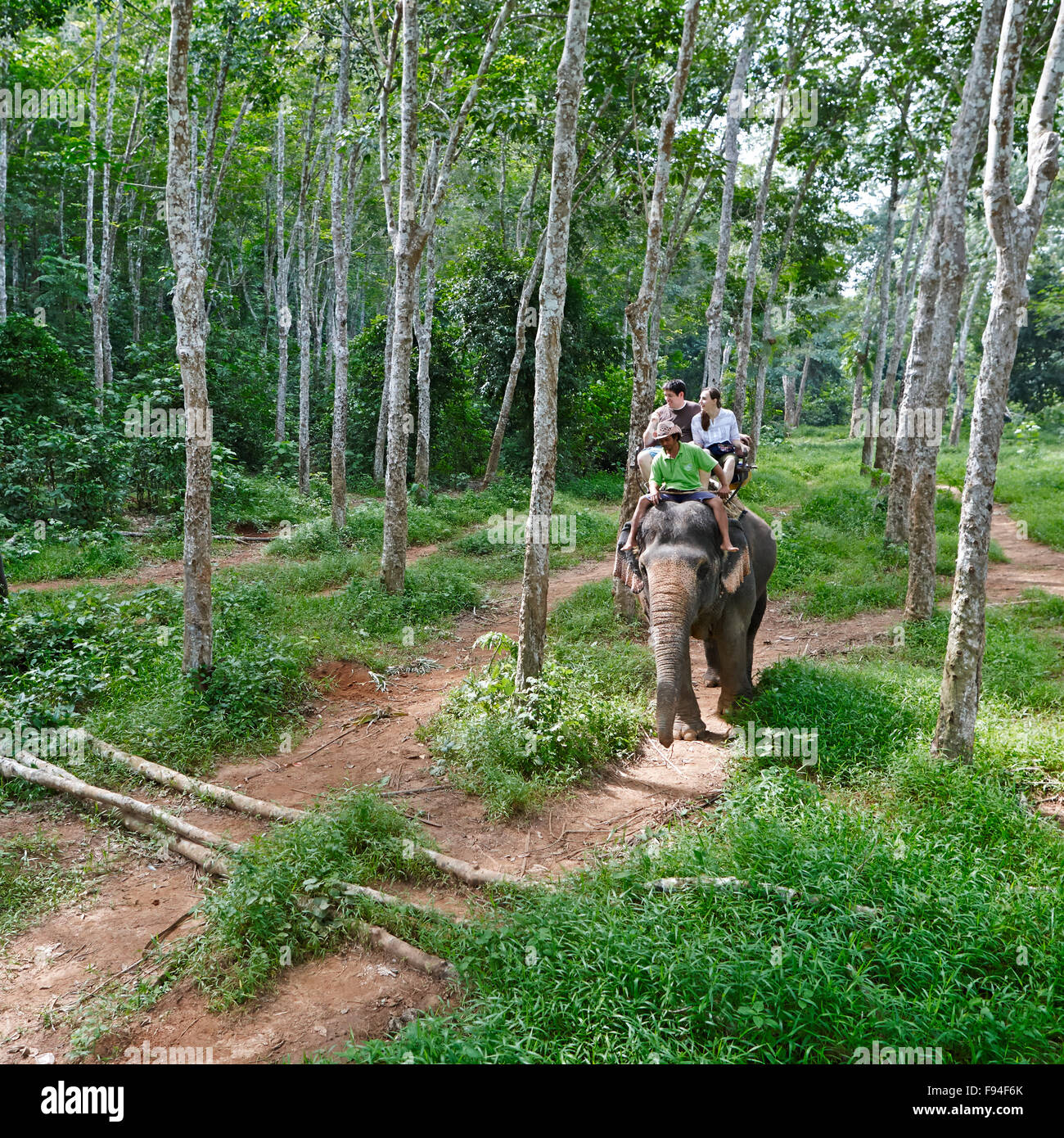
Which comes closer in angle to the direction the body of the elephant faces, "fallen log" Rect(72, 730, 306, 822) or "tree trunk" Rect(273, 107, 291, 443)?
the fallen log

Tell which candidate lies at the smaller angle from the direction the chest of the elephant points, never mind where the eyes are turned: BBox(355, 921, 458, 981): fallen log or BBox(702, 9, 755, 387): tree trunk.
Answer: the fallen log

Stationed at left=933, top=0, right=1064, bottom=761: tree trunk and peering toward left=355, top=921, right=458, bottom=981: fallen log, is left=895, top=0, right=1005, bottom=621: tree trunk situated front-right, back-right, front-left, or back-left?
back-right

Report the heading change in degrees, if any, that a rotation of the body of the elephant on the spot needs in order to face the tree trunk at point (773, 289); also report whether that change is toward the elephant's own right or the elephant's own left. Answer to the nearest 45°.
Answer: approximately 135° to the elephant's own right

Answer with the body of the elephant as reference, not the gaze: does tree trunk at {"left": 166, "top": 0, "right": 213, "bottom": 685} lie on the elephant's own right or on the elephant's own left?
on the elephant's own right

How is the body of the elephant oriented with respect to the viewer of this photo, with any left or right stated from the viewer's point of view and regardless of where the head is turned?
facing the viewer and to the left of the viewer

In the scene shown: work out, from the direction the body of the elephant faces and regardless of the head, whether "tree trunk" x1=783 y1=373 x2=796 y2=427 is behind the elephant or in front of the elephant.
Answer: behind

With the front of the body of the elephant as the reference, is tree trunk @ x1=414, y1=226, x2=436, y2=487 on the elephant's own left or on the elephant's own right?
on the elephant's own right

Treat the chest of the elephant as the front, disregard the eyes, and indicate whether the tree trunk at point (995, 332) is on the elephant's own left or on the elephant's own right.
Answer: on the elephant's own left

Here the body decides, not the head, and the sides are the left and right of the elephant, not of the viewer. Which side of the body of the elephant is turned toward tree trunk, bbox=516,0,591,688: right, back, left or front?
right

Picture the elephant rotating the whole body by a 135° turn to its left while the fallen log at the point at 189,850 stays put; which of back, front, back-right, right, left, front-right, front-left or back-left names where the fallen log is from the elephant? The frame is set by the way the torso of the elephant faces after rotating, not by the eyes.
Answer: back-right
